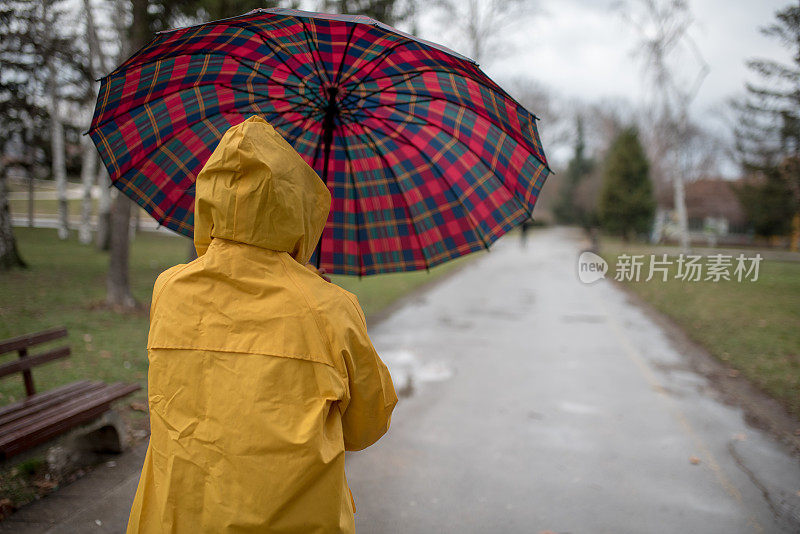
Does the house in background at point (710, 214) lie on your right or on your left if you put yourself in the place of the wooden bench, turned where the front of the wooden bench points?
on your left

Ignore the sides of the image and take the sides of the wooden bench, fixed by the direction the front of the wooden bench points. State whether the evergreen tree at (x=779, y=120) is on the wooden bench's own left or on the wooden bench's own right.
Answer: on the wooden bench's own left

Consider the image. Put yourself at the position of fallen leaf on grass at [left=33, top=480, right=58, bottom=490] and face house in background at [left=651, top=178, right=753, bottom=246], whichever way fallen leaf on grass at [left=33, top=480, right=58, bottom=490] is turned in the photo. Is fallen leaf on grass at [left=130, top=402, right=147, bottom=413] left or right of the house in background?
left

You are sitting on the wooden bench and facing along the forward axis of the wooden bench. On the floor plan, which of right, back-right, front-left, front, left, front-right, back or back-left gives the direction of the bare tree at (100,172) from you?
back-left

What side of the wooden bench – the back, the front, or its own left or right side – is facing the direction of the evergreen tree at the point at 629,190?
left

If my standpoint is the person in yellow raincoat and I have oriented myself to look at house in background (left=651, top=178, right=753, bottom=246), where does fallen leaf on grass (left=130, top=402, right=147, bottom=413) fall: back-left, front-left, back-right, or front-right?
front-left

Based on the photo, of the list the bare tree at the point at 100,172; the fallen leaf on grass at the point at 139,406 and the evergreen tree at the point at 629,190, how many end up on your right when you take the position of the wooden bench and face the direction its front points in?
0

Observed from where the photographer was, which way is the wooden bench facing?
facing the viewer and to the right of the viewer

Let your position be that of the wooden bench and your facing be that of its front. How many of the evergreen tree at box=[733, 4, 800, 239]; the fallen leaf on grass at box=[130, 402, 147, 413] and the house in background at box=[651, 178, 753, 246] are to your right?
0

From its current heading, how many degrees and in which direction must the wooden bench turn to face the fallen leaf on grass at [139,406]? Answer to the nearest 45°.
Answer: approximately 90° to its left

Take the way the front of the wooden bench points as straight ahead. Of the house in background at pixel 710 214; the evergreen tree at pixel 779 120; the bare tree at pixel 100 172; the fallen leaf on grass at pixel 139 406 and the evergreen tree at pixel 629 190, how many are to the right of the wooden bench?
0

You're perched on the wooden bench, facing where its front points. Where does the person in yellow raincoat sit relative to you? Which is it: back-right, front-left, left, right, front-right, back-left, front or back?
front-right
